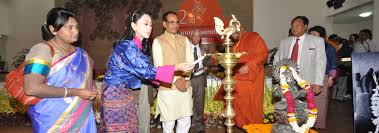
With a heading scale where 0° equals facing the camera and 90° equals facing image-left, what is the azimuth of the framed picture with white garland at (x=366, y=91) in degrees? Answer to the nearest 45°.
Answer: approximately 0°

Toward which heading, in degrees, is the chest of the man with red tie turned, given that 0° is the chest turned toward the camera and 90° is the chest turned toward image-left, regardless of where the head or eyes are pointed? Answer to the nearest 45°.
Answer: approximately 45°

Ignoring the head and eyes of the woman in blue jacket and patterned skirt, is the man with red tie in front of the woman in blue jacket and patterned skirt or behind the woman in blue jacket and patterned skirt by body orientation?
in front

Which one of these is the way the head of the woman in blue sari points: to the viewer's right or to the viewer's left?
to the viewer's right

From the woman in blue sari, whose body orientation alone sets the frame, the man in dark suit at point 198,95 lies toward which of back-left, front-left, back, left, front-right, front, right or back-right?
left

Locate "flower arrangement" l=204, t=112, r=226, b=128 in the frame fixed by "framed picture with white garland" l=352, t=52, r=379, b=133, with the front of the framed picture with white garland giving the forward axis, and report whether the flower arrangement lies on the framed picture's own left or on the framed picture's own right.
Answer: on the framed picture's own right

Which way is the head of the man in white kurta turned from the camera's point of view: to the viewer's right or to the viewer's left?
to the viewer's right

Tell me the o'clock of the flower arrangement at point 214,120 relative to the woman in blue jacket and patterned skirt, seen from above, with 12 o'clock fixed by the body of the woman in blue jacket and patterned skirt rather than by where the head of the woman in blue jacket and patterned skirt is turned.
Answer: The flower arrangement is roughly at 10 o'clock from the woman in blue jacket and patterned skirt.

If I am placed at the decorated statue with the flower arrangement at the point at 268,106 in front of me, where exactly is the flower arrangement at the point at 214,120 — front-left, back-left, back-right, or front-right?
front-left

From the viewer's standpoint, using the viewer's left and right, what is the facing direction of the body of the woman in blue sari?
facing the viewer and to the right of the viewer
